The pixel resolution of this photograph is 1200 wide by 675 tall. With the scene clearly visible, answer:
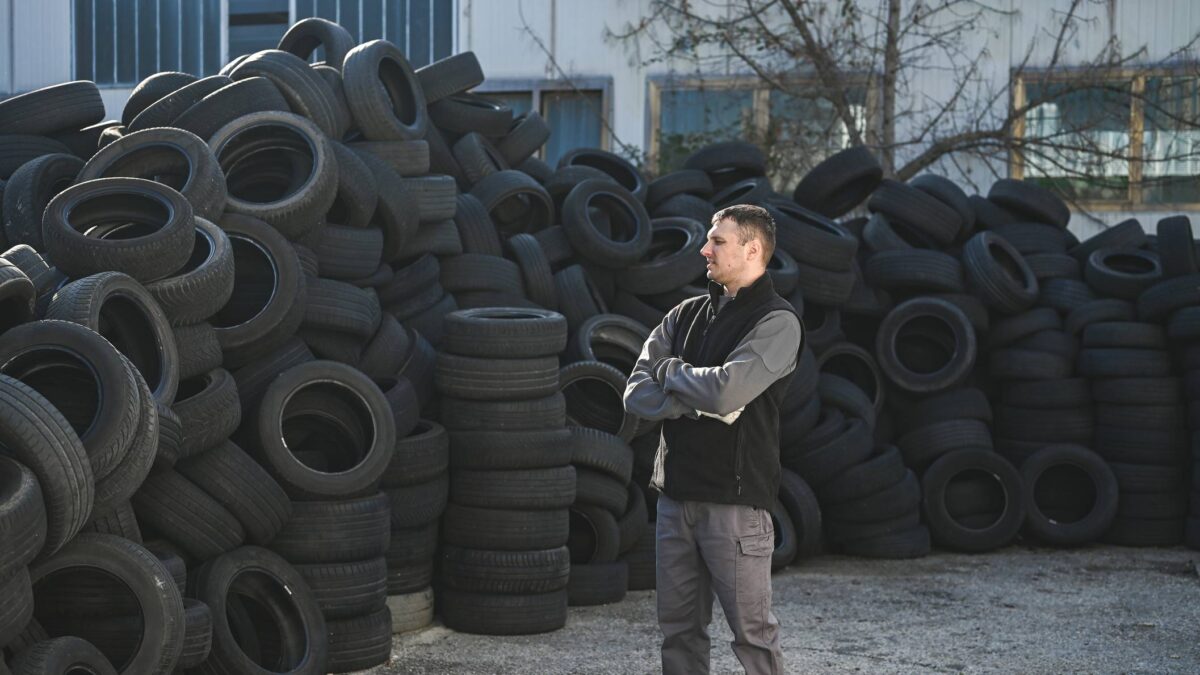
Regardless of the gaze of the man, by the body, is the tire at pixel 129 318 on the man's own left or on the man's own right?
on the man's own right

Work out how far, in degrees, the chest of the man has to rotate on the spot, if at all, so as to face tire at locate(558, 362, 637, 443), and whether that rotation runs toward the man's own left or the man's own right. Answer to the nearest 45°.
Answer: approximately 135° to the man's own right

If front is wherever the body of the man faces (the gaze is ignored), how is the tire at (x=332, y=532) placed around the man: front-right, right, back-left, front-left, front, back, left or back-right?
right

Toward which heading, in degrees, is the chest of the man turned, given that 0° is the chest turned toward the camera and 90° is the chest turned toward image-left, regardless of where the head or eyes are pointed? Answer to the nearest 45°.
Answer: approximately 45°

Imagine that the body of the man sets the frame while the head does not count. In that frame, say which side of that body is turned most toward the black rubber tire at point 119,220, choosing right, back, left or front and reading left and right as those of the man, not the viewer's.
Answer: right

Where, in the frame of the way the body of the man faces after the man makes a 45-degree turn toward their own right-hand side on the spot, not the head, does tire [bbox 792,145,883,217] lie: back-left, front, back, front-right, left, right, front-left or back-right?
right

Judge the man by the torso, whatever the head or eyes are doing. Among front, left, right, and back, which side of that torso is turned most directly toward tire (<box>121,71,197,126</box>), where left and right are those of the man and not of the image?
right

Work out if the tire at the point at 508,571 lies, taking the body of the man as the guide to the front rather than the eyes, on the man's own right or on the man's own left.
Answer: on the man's own right

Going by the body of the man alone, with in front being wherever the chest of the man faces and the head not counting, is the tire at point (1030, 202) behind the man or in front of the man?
behind

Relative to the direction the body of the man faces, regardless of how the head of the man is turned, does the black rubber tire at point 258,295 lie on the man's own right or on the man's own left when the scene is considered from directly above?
on the man's own right

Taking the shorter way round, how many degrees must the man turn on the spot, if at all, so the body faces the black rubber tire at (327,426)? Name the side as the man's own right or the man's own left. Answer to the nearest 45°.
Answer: approximately 90° to the man's own right

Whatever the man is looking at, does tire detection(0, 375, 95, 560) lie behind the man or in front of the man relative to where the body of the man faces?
in front

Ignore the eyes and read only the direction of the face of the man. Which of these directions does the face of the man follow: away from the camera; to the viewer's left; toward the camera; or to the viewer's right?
to the viewer's left
